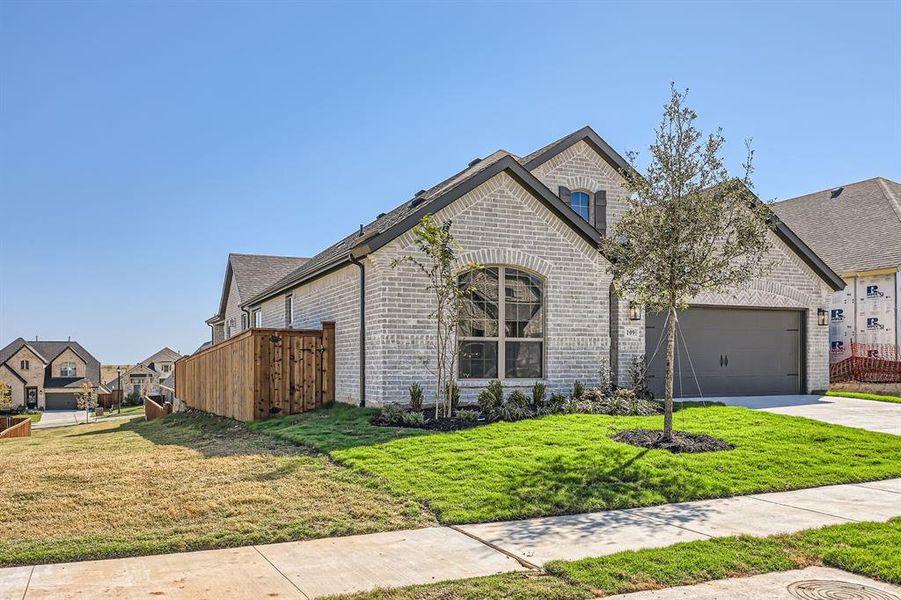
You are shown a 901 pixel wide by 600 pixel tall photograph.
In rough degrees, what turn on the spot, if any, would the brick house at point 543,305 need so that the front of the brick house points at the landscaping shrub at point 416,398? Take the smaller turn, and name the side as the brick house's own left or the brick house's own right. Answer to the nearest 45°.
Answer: approximately 90° to the brick house's own right

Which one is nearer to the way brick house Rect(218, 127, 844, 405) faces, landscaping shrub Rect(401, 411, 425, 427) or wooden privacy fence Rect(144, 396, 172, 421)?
the landscaping shrub

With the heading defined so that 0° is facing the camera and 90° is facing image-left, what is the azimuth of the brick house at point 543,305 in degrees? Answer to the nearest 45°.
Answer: approximately 315°

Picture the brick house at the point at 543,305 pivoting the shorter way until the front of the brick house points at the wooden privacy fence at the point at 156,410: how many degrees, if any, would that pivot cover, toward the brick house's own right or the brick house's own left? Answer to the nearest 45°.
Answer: approximately 180°

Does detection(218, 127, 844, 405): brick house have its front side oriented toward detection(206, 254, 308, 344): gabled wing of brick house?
no

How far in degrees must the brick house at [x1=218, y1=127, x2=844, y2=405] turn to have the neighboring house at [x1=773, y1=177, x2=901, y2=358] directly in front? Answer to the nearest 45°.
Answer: approximately 90° to its left

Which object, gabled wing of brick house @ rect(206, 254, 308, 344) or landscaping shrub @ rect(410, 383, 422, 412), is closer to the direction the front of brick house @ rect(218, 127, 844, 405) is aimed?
the landscaping shrub

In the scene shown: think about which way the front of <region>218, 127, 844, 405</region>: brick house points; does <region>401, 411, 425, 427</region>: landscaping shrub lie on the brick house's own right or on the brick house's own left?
on the brick house's own right

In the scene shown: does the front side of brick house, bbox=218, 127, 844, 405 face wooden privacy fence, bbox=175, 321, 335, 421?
no
